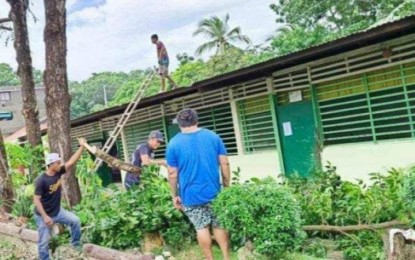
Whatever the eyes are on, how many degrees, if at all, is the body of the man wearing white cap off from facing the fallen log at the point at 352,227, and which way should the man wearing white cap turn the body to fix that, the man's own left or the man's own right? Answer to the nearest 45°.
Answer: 0° — they already face it

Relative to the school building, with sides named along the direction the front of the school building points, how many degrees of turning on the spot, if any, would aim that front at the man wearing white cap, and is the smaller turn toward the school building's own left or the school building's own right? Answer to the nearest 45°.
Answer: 0° — it already faces them

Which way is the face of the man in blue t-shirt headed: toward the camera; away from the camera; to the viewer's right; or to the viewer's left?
away from the camera

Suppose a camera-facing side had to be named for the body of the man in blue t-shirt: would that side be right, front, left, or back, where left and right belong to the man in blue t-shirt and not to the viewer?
back

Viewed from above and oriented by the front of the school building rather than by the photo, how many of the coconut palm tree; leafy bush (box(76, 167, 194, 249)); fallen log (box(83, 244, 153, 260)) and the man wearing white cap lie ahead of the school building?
3

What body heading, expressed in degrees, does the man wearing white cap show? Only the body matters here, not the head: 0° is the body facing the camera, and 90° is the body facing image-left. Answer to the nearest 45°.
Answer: approximately 315°

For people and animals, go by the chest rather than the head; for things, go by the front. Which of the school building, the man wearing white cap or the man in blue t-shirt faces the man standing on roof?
the man in blue t-shirt

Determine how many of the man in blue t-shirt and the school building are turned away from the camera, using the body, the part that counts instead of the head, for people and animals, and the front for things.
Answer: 1

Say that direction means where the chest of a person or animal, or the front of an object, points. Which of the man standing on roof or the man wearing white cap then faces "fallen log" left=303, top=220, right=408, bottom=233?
the man wearing white cap
